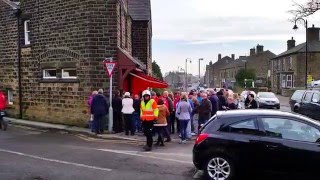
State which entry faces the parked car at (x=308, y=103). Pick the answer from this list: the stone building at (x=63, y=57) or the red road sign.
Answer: the stone building

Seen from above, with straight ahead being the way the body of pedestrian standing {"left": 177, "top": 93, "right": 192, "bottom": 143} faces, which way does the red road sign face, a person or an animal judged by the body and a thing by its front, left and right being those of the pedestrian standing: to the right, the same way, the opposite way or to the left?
the opposite way

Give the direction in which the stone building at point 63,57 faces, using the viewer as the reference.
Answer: facing to the right of the viewer

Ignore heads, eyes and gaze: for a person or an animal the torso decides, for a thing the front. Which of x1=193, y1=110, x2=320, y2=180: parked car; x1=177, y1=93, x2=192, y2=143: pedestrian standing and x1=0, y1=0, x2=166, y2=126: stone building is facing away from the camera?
the pedestrian standing

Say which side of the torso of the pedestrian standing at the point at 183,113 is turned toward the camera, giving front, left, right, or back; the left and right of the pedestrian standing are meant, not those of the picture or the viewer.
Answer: back

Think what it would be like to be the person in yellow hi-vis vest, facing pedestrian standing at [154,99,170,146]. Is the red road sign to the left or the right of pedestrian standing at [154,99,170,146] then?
left

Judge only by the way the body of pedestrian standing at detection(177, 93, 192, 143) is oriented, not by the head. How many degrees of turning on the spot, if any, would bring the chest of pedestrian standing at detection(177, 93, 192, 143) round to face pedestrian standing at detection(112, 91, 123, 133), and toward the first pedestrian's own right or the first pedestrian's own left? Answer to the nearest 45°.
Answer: approximately 45° to the first pedestrian's own left
